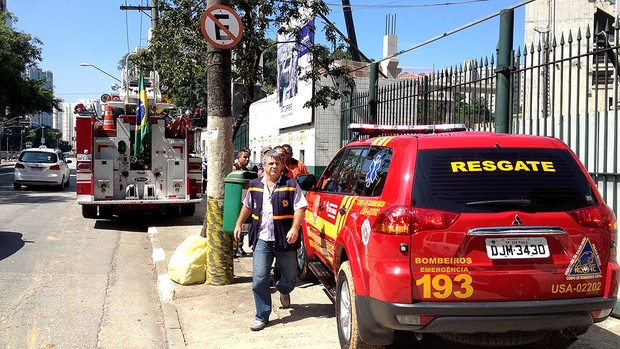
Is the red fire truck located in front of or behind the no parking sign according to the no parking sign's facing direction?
behind

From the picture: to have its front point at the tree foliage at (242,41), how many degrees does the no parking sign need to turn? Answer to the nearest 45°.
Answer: approximately 180°

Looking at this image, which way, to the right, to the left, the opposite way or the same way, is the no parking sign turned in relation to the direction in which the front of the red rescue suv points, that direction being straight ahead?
the opposite way

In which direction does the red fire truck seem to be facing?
away from the camera

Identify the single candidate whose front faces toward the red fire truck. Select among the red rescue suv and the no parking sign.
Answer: the red rescue suv

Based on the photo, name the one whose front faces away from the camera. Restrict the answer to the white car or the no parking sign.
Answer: the white car

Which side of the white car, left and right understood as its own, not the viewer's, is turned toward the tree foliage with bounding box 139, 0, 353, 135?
back

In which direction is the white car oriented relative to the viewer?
away from the camera

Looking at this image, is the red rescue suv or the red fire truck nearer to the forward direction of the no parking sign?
the red rescue suv

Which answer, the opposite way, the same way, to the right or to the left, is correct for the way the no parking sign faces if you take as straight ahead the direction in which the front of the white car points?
the opposite way

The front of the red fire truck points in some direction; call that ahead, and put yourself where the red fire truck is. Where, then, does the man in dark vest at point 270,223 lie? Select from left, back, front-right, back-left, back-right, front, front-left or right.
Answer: back
